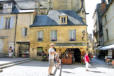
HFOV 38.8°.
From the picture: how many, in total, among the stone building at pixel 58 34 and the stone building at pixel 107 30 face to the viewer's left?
1

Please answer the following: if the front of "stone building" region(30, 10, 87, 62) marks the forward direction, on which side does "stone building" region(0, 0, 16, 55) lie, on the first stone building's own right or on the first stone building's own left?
on the first stone building's own right

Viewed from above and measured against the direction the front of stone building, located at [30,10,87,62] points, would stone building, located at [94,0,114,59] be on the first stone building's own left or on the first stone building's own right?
on the first stone building's own left

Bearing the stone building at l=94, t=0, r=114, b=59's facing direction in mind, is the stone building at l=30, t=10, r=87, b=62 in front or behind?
in front

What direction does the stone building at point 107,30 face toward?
to the viewer's left

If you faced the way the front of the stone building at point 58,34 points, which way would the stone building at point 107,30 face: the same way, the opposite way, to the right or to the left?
to the right

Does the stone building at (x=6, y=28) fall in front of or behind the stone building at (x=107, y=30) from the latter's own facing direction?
in front

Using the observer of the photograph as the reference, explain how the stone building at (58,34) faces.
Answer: facing the viewer
